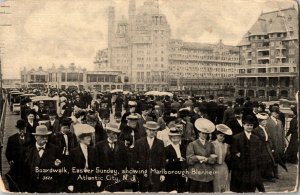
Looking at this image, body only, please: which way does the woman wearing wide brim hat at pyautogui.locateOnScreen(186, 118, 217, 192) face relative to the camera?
toward the camera

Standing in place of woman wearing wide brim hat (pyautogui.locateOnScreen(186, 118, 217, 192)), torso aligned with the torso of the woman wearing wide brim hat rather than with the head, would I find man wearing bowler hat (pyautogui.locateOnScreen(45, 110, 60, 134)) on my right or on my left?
on my right

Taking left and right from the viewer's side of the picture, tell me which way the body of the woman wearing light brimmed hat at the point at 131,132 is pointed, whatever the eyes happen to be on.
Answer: facing the viewer

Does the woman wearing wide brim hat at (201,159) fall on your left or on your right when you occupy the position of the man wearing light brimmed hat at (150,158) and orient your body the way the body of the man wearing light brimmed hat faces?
on your left

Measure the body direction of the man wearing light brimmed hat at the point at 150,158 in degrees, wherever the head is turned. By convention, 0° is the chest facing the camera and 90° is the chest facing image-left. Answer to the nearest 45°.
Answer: approximately 0°
